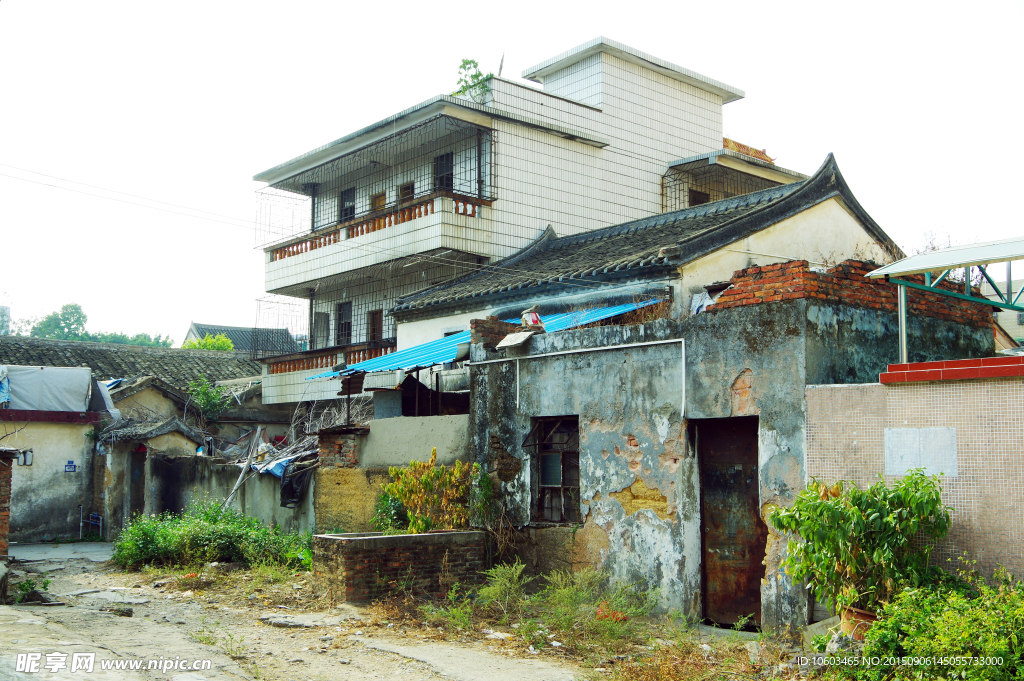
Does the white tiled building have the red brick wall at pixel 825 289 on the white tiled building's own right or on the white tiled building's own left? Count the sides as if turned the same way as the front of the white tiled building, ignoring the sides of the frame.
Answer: on the white tiled building's own left

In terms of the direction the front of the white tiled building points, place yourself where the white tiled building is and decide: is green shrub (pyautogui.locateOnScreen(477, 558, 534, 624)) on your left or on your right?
on your left

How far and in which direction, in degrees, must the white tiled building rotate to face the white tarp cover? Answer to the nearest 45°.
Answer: approximately 45° to its right

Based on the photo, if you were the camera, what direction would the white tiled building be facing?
facing the viewer and to the left of the viewer

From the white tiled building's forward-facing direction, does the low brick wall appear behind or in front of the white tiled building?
in front

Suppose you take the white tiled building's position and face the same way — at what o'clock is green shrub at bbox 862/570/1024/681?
The green shrub is roughly at 10 o'clock from the white tiled building.

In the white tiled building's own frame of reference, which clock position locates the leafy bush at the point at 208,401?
The leafy bush is roughly at 2 o'clock from the white tiled building.

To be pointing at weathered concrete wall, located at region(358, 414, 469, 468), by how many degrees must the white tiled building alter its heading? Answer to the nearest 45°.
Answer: approximately 45° to its left

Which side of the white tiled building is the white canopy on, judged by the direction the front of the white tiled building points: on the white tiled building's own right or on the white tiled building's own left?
on the white tiled building's own left
